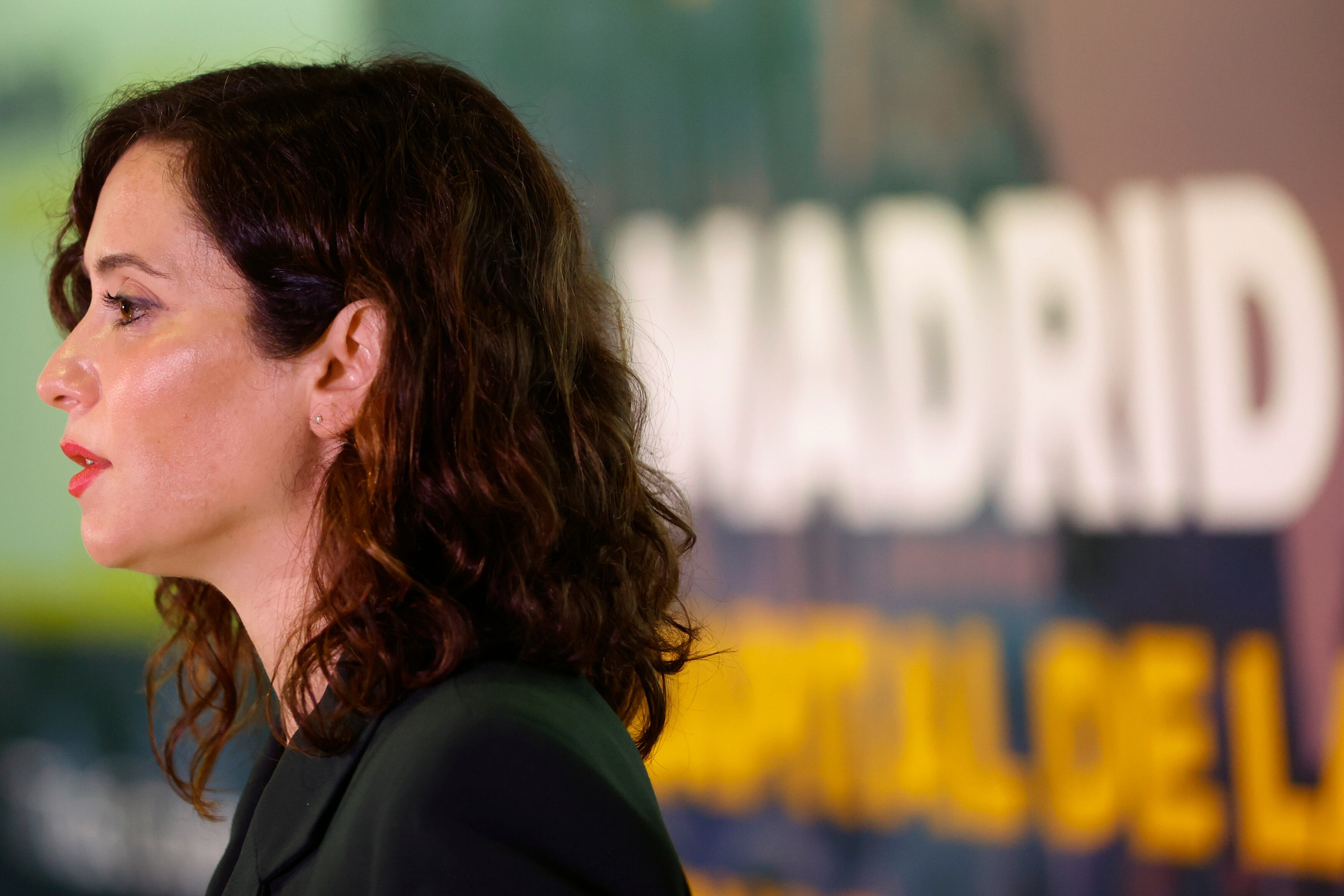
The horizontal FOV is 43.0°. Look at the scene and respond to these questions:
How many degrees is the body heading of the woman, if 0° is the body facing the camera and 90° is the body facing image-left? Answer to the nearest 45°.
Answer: approximately 90°

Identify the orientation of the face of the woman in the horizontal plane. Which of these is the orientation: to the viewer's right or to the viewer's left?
to the viewer's left
